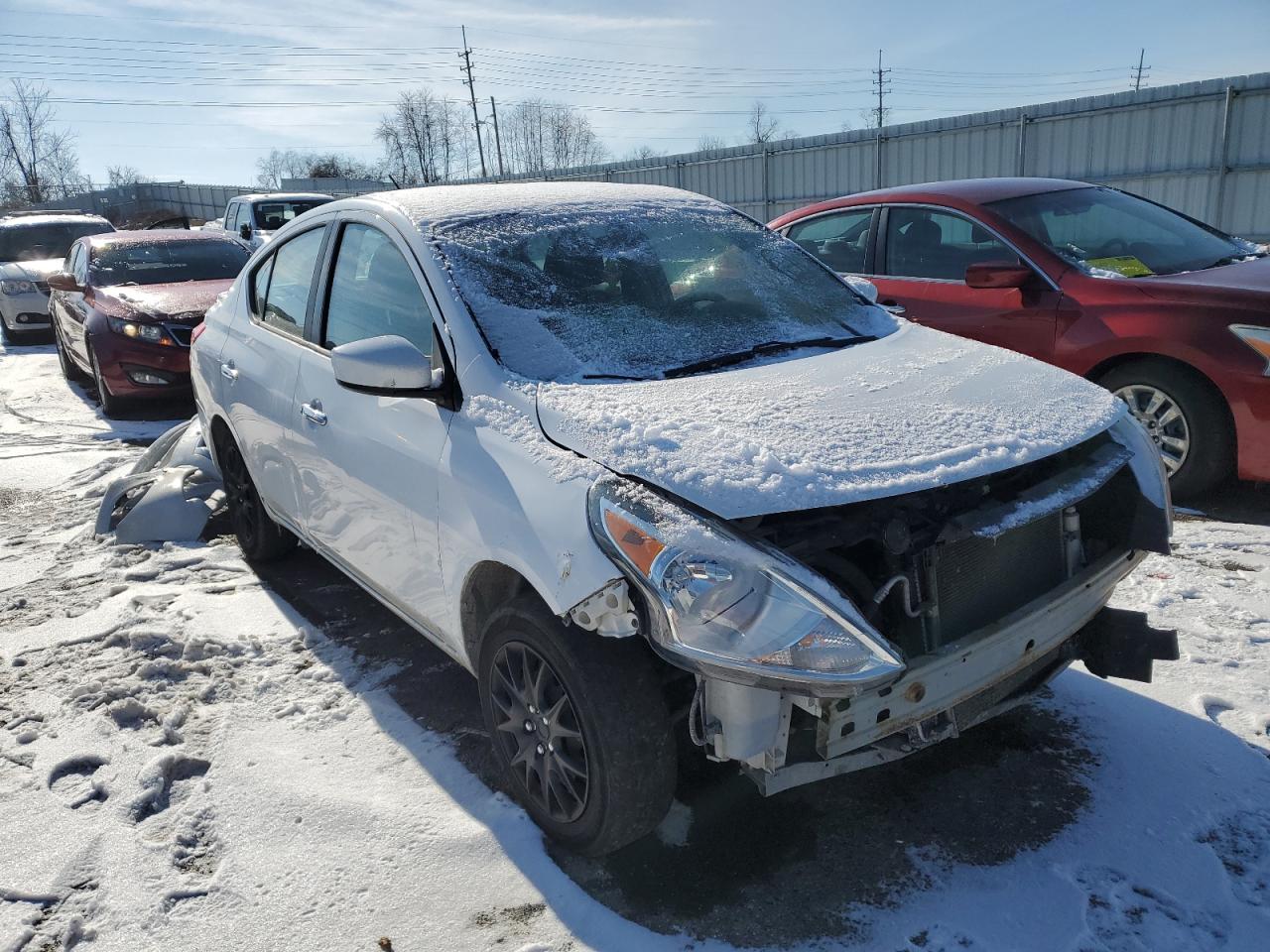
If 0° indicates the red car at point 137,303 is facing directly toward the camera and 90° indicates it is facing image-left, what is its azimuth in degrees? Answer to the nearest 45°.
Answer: approximately 315°

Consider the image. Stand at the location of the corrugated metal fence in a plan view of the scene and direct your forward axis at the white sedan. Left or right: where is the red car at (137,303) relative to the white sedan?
right

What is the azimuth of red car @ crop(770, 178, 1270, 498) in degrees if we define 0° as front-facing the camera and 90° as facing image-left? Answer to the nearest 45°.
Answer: approximately 315°

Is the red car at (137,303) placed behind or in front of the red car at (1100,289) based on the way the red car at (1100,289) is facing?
behind

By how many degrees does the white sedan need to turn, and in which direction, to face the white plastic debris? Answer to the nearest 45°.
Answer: approximately 180°

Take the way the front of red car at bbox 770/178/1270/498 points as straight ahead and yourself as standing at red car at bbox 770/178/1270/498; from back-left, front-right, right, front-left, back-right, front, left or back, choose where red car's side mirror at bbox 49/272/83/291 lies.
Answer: back-right

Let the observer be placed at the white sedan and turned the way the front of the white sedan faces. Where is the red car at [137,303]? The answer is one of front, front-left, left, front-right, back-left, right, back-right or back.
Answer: back

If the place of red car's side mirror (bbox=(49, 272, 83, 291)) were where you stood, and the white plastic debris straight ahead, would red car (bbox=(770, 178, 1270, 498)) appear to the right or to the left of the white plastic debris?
left
